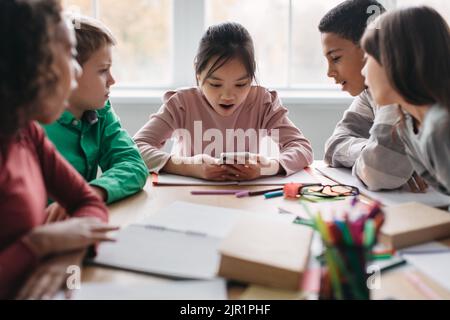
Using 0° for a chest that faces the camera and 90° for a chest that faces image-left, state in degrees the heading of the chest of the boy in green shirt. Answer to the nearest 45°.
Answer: approximately 315°

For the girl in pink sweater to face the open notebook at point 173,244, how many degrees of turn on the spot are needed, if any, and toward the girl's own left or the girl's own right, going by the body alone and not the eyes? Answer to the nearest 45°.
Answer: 0° — they already face it

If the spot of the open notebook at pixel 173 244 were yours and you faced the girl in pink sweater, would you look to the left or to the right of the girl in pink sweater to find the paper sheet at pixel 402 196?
right

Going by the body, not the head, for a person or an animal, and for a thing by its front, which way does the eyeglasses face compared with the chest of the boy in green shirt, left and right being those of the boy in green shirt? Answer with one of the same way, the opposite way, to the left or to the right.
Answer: to the right

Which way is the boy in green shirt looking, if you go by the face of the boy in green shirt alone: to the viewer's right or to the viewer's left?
to the viewer's right

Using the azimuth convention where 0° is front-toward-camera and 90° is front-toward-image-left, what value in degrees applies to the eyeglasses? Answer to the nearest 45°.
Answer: approximately 0°

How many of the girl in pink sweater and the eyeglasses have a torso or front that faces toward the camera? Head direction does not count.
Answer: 2
